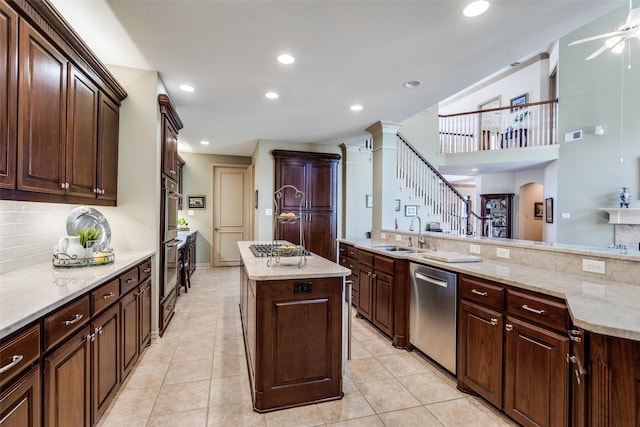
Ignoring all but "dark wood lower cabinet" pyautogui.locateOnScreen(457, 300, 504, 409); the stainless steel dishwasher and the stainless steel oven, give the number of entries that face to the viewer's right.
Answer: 1

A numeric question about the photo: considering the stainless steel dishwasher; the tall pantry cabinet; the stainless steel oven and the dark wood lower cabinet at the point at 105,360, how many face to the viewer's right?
2

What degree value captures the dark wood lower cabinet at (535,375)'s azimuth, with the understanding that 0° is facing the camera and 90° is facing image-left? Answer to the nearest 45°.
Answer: approximately 45°

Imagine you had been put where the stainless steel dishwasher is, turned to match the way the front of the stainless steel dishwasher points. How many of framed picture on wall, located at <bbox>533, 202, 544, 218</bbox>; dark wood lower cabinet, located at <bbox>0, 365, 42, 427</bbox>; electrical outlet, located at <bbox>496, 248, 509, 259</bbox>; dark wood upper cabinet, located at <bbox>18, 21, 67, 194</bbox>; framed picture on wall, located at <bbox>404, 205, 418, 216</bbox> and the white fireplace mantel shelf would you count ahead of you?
2

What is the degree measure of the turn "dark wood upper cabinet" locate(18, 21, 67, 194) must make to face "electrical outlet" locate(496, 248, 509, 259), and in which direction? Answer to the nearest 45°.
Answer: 0° — it already faces it

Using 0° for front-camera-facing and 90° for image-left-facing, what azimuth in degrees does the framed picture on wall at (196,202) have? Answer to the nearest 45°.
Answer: approximately 0°

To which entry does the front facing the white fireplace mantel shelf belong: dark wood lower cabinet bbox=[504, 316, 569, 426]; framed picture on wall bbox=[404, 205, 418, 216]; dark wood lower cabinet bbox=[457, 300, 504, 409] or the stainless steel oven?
the stainless steel oven

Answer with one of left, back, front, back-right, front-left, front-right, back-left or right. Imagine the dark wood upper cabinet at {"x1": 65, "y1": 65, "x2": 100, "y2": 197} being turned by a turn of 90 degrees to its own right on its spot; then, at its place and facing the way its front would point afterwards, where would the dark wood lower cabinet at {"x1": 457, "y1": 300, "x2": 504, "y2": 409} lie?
left

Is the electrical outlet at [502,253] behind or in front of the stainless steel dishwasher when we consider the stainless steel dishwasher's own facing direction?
behind

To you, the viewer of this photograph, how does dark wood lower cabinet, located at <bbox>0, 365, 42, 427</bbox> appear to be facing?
facing the viewer and to the right of the viewer

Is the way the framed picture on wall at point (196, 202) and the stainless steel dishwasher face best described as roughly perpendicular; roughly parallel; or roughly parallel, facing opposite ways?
roughly perpendicular

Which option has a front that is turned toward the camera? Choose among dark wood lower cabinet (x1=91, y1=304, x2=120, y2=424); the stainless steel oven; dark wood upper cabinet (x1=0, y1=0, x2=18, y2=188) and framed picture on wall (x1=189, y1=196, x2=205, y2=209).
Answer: the framed picture on wall

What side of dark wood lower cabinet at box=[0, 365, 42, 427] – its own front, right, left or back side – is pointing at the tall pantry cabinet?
left

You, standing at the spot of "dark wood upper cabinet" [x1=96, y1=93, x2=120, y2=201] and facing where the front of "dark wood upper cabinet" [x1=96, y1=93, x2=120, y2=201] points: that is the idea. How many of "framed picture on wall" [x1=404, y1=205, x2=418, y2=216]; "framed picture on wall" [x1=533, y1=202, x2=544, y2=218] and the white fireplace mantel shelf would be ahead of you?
3

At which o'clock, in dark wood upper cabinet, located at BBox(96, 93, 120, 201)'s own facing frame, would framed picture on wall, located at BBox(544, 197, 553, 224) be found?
The framed picture on wall is roughly at 12 o'clock from the dark wood upper cabinet.

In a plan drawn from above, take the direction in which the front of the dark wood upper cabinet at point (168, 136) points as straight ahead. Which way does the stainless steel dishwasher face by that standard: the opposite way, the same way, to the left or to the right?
the opposite way

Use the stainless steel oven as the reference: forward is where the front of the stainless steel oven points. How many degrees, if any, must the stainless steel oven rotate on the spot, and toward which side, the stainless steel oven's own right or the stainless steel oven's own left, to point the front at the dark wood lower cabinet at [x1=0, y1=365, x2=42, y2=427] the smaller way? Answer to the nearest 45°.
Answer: approximately 90° to the stainless steel oven's own right

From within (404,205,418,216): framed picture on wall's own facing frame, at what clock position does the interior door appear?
The interior door is roughly at 3 o'clock from the framed picture on wall.

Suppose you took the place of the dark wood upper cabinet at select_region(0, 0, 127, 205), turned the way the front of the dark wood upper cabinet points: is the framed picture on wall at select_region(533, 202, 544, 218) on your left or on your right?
on your left
